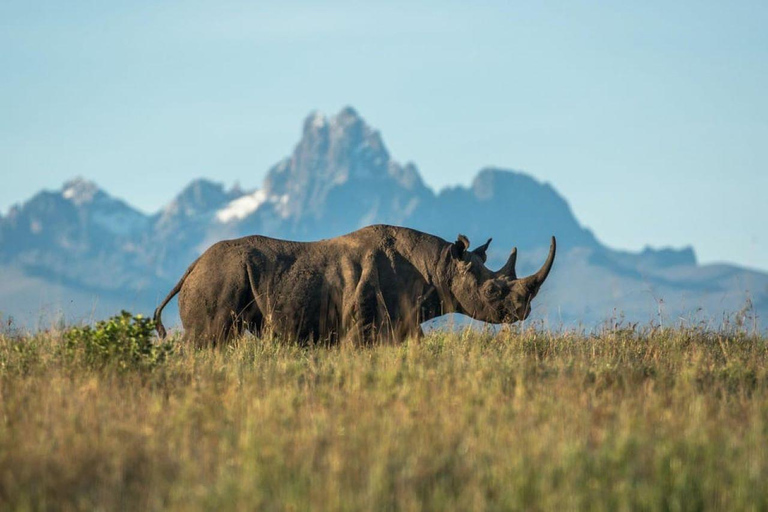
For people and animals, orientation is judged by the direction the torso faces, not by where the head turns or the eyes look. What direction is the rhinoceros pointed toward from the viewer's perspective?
to the viewer's right

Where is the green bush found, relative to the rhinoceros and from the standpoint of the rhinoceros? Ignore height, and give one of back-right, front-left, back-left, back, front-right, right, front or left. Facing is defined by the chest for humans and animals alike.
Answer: back-right
